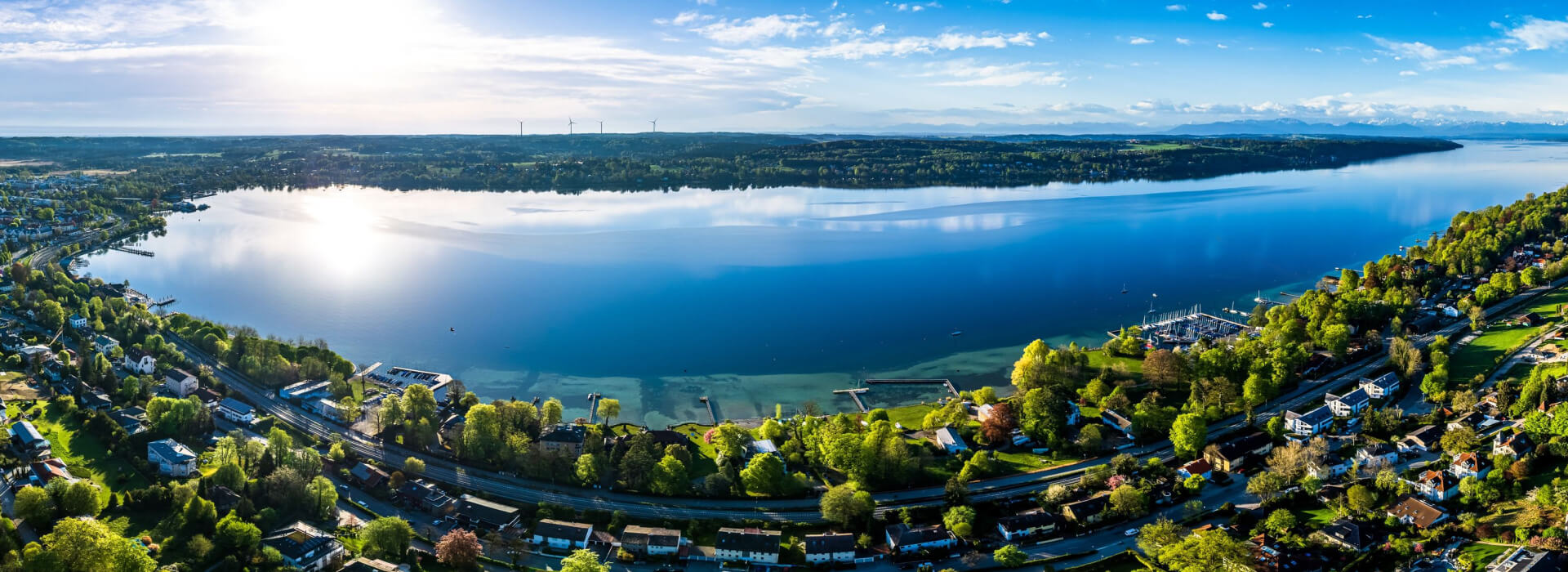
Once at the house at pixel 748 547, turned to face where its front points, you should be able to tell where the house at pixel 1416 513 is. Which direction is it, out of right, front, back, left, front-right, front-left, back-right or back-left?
left

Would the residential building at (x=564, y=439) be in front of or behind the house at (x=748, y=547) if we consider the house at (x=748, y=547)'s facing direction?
behind

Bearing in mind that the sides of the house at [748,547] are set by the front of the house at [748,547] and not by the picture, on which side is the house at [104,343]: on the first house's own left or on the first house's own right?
on the first house's own right

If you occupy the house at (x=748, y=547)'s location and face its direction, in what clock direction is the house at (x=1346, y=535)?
the house at (x=1346, y=535) is roughly at 9 o'clock from the house at (x=748, y=547).

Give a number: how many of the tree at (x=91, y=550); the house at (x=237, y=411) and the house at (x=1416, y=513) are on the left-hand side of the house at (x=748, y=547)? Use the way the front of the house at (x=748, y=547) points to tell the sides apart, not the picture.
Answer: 1

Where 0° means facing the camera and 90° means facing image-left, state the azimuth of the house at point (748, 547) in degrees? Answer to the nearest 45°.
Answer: approximately 0°

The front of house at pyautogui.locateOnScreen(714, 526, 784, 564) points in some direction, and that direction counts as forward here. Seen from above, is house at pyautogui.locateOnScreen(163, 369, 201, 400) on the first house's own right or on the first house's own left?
on the first house's own right

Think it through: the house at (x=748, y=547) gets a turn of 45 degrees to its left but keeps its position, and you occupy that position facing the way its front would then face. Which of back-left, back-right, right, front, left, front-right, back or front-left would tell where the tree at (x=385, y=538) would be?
back-right

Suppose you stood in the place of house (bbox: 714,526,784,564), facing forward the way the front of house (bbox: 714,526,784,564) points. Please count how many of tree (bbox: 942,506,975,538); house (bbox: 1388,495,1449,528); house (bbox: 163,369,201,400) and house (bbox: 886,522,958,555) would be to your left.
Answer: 3

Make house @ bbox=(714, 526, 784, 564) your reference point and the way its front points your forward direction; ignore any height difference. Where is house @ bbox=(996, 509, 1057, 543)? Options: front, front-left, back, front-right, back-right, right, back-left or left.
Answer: left

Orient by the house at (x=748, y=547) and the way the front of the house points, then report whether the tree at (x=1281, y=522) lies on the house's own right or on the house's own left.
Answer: on the house's own left

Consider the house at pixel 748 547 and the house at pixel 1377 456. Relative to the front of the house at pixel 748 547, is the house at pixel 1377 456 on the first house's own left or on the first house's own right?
on the first house's own left

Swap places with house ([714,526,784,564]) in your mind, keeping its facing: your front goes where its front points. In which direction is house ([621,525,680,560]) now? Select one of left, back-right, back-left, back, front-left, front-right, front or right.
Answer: right

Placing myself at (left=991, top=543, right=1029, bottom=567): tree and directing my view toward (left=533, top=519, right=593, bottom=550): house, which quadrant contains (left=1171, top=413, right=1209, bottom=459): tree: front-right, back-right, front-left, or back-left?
back-right

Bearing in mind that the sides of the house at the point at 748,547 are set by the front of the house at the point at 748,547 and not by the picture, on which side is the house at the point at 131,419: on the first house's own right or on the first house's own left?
on the first house's own right

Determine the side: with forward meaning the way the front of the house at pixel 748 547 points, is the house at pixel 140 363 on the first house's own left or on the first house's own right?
on the first house's own right

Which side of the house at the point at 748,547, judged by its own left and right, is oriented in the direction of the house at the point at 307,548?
right

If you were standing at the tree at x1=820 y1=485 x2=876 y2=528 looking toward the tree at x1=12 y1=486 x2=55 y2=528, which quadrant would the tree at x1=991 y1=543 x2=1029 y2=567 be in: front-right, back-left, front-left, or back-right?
back-left

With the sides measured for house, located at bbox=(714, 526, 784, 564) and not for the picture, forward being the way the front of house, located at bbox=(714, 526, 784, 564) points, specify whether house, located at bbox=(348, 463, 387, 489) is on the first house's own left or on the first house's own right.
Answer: on the first house's own right

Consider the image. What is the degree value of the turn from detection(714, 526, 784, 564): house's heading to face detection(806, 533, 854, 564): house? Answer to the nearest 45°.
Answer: approximately 90° to its left
